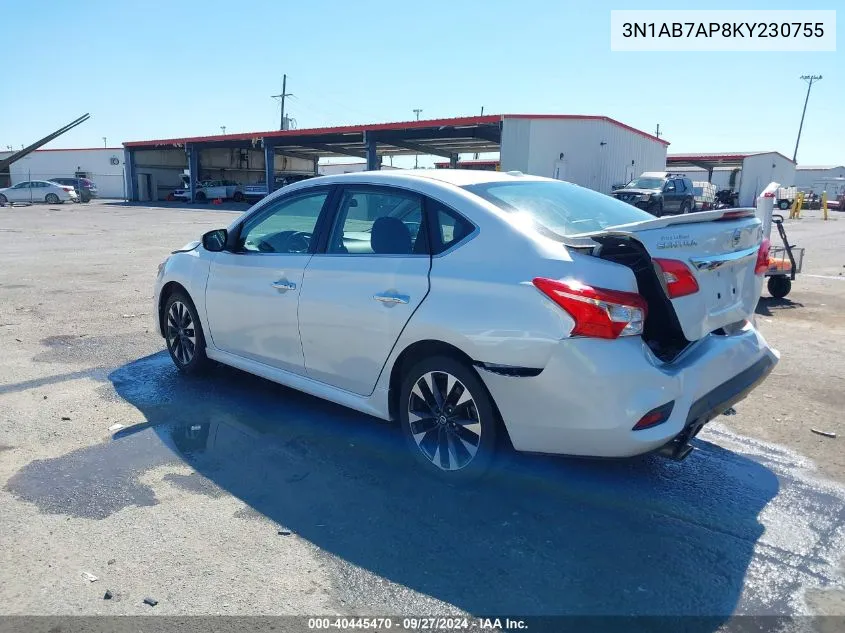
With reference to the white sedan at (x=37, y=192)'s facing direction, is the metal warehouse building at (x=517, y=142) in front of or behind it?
behind

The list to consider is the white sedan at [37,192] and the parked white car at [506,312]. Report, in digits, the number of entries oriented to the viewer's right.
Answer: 0

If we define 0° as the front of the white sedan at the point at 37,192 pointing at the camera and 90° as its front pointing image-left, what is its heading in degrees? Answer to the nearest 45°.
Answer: approximately 90°

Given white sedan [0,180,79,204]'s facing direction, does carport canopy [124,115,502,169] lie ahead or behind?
behind

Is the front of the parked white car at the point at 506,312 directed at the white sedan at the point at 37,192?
yes

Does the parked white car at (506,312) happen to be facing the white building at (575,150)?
no

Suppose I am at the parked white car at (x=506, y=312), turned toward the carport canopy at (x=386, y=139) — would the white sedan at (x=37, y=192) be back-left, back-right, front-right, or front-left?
front-left

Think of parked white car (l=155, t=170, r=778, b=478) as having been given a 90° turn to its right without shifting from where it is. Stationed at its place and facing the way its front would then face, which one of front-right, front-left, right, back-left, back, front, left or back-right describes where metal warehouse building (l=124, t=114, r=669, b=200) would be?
front-left

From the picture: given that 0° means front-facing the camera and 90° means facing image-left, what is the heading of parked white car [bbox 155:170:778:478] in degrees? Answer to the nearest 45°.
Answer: approximately 135°

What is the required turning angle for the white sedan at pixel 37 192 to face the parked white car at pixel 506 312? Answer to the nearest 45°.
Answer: approximately 90° to its left

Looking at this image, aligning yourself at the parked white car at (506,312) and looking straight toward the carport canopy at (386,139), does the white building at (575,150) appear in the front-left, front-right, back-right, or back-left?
front-right

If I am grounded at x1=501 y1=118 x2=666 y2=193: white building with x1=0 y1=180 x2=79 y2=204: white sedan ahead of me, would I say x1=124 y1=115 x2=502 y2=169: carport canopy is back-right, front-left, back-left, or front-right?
front-right

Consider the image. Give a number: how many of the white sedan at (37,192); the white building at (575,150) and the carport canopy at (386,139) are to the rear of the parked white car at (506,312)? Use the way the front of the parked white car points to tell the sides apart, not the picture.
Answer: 0
